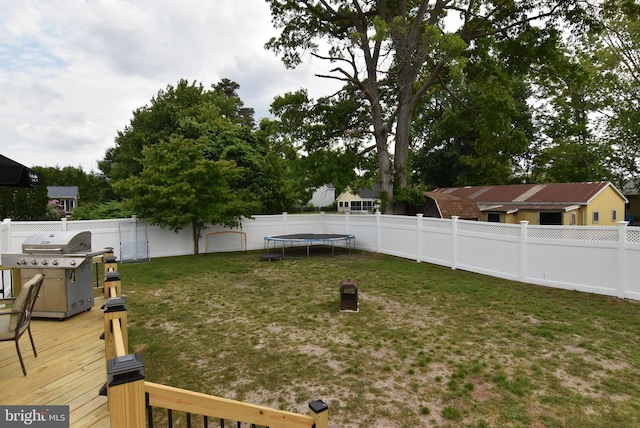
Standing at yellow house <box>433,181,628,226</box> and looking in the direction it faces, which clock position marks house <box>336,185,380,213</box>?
The house is roughly at 3 o'clock from the yellow house.

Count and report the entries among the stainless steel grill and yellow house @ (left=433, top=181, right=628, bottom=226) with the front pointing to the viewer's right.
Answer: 0

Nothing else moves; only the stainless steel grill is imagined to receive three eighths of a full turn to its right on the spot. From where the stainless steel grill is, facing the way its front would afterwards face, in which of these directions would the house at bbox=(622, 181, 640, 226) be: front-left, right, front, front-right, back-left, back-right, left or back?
right

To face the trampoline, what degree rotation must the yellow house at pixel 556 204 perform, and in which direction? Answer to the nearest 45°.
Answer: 0° — it already faces it

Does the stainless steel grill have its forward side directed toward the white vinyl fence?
no

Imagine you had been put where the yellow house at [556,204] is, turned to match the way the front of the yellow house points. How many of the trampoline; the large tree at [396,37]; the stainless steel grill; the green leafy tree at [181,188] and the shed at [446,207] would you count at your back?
0

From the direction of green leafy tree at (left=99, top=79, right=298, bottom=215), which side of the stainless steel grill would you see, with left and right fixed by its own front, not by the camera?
back

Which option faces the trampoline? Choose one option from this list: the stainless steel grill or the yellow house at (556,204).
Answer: the yellow house

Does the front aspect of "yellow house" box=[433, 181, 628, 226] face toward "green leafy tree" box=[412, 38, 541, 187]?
no

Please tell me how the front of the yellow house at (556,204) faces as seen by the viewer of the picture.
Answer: facing the viewer and to the left of the viewer

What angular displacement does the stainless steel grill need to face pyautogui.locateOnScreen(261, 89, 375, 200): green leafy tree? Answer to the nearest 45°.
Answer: approximately 180°
